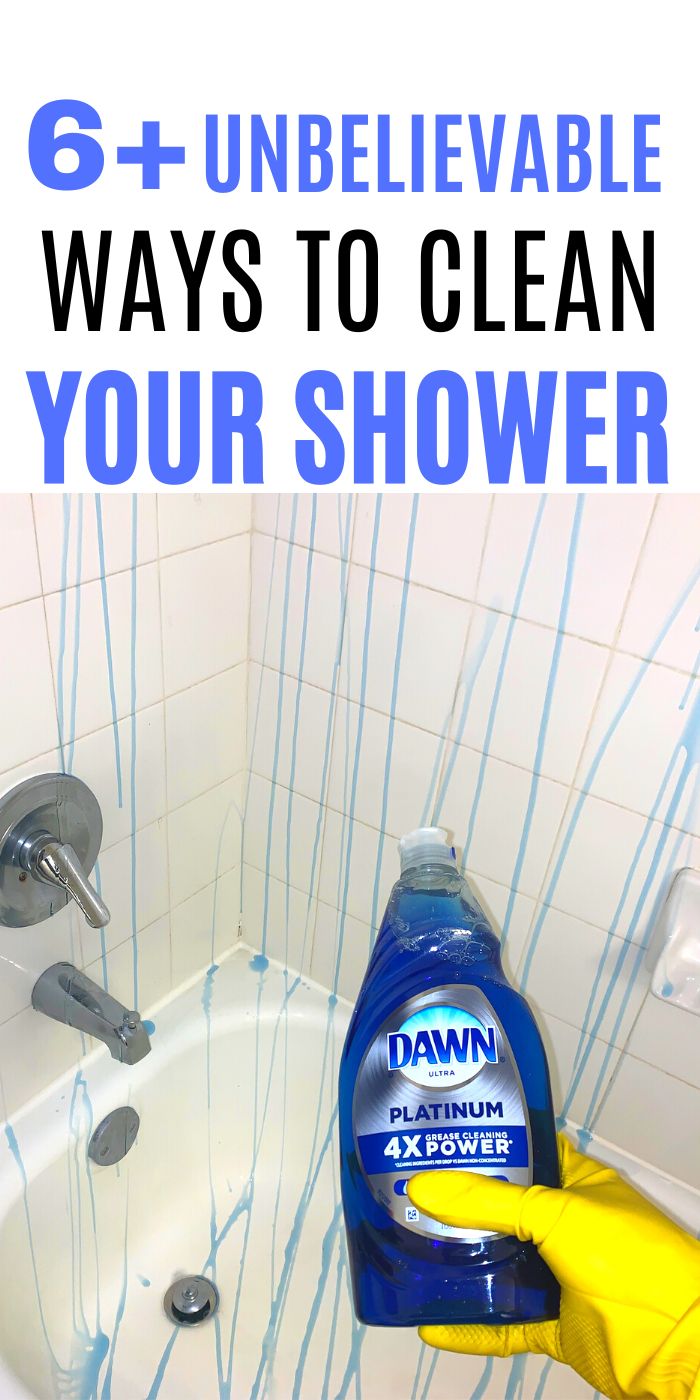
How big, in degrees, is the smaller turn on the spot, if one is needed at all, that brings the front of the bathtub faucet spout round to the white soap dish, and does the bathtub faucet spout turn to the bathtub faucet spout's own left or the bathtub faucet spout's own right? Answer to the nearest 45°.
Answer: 0° — it already faces it

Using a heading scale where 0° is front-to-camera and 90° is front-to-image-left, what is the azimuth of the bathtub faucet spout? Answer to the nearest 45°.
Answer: approximately 315°
